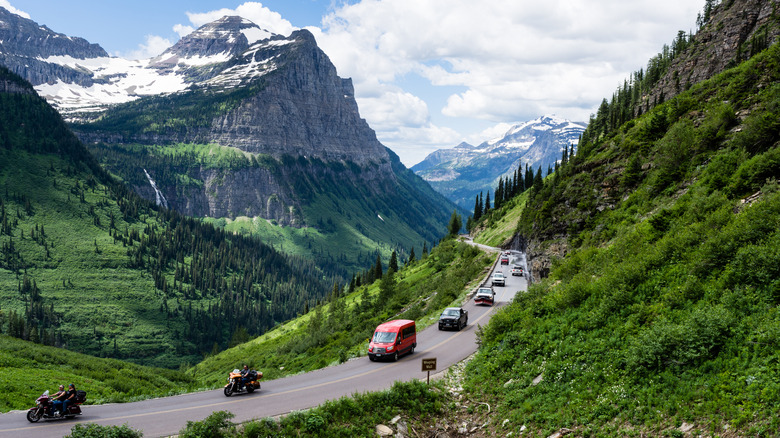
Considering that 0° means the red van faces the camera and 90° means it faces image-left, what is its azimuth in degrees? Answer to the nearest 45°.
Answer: approximately 45°
